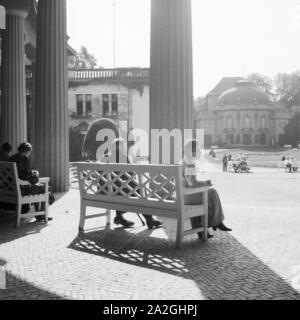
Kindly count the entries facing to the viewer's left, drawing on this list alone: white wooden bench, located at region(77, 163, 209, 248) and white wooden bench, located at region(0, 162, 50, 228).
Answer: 0

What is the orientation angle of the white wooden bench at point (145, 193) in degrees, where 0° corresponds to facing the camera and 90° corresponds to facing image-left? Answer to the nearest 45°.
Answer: approximately 225°

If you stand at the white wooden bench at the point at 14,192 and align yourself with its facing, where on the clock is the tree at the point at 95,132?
The tree is roughly at 11 o'clock from the white wooden bench.

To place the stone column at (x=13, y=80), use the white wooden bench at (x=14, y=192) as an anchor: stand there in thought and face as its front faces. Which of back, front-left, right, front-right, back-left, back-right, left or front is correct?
front-left

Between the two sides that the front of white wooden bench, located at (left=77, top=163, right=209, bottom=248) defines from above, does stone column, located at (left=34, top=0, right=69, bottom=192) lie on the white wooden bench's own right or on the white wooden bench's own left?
on the white wooden bench's own left

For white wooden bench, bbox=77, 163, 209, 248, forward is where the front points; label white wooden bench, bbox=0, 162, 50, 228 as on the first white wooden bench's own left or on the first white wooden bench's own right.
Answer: on the first white wooden bench's own left

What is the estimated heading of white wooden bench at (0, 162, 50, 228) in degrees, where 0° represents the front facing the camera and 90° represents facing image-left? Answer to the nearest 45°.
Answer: approximately 225°

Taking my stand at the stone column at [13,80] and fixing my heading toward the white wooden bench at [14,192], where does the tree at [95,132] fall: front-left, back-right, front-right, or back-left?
back-left

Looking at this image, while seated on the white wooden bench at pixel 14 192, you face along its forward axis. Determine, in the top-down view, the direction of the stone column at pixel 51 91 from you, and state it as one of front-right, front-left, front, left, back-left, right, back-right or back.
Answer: front-left

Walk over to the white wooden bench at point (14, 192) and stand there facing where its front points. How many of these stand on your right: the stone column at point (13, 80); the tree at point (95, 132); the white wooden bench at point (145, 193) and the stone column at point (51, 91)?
1
